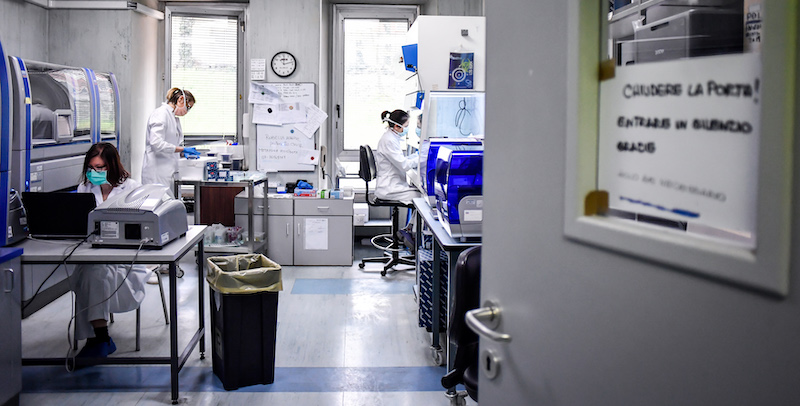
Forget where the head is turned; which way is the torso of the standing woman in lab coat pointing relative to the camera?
to the viewer's right

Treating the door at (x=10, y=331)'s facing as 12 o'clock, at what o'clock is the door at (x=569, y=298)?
the door at (x=569, y=298) is roughly at 1 o'clock from the door at (x=10, y=331).

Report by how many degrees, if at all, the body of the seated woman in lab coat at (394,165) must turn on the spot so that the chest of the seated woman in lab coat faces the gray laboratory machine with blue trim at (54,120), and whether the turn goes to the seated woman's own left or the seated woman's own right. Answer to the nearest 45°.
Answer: approximately 135° to the seated woman's own right

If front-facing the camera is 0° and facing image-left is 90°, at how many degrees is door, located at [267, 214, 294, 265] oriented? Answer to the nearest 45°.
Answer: approximately 0°

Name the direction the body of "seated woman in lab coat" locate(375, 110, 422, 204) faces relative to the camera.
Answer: to the viewer's right

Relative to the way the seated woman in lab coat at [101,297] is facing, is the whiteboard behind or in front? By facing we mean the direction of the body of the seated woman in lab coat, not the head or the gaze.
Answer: behind

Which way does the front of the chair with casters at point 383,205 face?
to the viewer's right

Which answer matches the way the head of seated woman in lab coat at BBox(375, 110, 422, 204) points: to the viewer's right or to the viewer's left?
to the viewer's right

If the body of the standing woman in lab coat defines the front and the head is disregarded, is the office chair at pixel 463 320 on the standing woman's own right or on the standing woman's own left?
on the standing woman's own right

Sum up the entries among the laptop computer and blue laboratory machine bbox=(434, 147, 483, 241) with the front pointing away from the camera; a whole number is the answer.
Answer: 1
